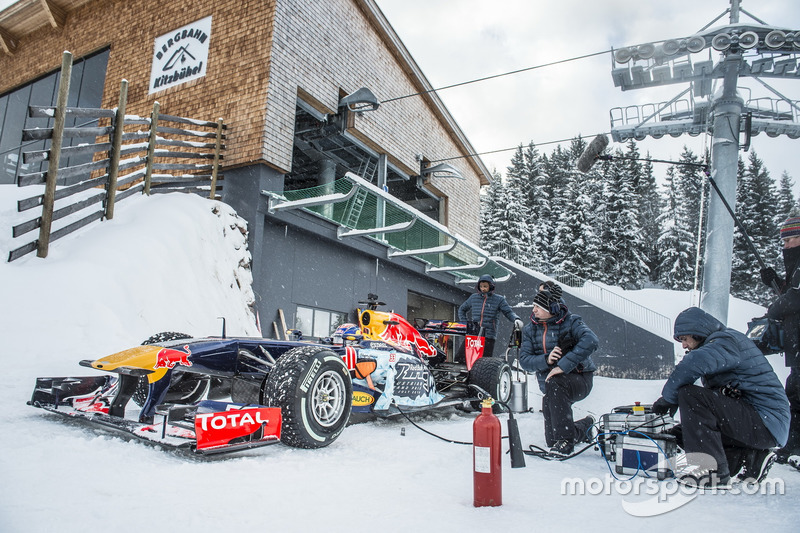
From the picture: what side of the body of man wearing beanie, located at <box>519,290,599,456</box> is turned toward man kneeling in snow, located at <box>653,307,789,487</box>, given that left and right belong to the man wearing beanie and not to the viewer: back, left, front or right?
left

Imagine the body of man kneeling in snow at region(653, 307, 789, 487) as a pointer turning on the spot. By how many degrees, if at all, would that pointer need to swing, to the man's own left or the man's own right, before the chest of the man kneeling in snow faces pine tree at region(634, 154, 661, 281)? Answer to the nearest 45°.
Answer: approximately 90° to the man's own right

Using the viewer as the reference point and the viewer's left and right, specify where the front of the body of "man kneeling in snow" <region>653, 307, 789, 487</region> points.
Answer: facing to the left of the viewer

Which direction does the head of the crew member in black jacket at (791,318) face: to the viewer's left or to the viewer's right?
to the viewer's left

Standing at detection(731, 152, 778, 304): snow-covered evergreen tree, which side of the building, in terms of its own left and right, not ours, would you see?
left

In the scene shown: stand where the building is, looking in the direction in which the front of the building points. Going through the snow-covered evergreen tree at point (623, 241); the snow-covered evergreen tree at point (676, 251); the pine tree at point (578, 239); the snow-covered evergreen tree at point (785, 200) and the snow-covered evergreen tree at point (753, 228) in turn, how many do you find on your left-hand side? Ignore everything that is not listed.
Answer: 5

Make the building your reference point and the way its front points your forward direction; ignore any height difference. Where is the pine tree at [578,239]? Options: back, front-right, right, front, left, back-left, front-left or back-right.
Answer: left

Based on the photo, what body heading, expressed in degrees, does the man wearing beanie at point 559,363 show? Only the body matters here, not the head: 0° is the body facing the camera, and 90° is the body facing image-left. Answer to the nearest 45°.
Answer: approximately 45°

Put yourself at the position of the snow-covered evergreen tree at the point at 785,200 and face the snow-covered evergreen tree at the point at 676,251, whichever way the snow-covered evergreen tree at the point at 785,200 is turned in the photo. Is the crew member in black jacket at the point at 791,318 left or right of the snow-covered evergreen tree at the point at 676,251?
left

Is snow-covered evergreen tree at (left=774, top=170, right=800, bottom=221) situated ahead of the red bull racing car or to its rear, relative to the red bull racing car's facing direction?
to the rear

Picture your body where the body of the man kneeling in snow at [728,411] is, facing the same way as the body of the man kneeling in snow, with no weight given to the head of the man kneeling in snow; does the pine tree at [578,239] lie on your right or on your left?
on your right

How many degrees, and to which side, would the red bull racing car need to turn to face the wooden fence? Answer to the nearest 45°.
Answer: approximately 90° to its right

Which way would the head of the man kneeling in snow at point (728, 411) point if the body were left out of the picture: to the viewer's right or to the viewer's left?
to the viewer's left

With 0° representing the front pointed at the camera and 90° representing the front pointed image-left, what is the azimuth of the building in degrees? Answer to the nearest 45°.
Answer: approximately 315°
